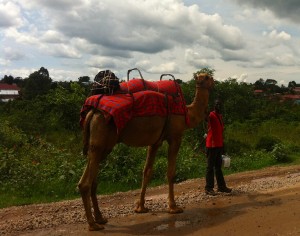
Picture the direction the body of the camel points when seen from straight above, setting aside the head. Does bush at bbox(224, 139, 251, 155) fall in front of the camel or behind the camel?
in front

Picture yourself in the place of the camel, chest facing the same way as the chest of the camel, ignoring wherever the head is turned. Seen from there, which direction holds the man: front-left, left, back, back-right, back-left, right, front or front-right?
front

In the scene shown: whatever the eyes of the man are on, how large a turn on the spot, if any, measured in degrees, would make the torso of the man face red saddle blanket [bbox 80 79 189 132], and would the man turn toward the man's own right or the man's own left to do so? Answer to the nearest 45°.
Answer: approximately 90° to the man's own right

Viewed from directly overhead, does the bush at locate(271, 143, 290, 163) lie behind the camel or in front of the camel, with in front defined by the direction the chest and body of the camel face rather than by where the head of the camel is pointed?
in front

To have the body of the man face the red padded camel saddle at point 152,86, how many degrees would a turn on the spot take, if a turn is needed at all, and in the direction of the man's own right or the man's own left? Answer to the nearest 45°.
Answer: approximately 90° to the man's own right

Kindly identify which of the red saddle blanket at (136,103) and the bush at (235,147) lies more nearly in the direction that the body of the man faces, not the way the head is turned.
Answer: the red saddle blanket

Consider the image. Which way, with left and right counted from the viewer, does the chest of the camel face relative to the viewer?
facing away from the viewer and to the right of the viewer
